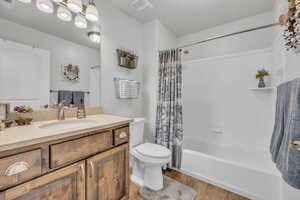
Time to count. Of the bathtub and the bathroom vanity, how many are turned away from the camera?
0

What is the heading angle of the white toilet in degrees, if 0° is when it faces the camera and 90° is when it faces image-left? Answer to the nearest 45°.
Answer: approximately 315°

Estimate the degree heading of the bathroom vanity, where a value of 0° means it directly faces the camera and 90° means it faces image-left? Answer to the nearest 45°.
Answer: approximately 315°

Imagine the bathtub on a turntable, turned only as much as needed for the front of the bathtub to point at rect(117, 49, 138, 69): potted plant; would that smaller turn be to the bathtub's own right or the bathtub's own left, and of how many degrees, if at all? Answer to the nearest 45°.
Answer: approximately 45° to the bathtub's own right

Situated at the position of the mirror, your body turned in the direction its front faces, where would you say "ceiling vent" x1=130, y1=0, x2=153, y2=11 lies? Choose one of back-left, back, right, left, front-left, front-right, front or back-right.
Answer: front-left

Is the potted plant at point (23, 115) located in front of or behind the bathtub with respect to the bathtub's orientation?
in front

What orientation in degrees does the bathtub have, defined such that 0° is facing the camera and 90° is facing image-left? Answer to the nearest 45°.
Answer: approximately 45°

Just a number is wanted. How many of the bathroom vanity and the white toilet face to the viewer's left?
0
